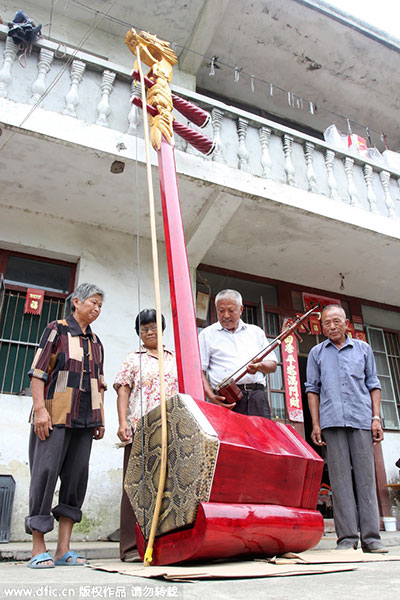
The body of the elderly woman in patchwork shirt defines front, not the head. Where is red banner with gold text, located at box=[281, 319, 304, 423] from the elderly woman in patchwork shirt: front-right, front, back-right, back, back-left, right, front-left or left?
left

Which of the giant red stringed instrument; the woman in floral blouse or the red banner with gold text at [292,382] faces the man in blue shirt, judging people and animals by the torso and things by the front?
the red banner with gold text

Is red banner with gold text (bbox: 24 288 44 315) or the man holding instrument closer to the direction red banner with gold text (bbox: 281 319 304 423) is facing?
the man holding instrument

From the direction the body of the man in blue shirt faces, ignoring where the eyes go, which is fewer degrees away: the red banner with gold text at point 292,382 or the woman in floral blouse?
the woman in floral blouse

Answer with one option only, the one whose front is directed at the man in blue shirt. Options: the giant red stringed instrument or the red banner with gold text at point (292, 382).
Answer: the red banner with gold text

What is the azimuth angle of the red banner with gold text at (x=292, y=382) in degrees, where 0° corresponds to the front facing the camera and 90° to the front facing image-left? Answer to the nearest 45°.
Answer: approximately 0°

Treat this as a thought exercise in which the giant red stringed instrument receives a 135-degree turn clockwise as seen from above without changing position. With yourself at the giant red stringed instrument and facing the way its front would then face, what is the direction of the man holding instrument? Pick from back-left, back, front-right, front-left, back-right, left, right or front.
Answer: front

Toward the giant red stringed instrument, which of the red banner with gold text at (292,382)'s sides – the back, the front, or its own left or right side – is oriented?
front
